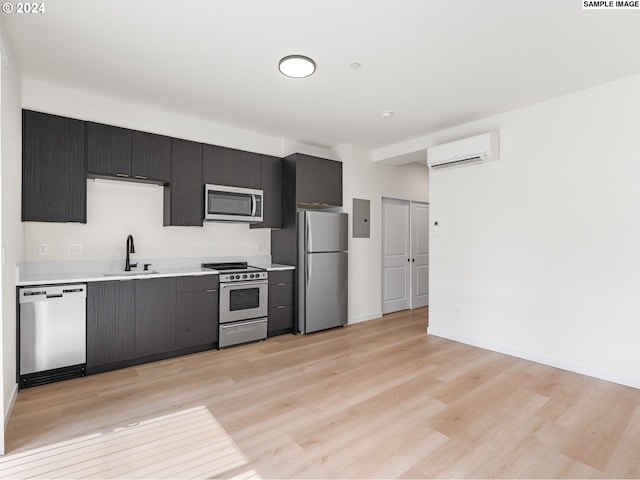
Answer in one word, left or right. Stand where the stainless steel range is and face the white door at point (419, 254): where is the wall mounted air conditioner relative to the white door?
right

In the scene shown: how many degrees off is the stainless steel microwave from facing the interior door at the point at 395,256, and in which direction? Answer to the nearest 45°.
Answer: approximately 45° to its left

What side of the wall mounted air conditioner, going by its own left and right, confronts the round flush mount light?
front

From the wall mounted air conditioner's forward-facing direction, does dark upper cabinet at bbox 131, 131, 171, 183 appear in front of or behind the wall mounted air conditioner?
in front

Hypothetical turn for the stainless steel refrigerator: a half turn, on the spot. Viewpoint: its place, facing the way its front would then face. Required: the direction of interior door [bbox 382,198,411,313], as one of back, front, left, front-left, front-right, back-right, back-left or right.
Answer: right

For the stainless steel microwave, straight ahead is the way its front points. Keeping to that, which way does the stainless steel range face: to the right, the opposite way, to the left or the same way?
the same way

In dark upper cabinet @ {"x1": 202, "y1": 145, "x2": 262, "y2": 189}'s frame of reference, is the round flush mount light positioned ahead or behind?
ahead

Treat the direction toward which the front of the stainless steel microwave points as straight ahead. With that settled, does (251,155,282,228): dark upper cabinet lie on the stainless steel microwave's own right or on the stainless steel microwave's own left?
on the stainless steel microwave's own left

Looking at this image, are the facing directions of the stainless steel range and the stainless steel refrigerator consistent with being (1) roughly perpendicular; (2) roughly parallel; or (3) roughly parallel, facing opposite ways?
roughly parallel

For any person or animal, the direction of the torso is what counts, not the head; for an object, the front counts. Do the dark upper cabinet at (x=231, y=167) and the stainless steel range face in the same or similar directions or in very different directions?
same or similar directions

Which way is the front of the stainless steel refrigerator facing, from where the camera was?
facing the viewer and to the right of the viewer

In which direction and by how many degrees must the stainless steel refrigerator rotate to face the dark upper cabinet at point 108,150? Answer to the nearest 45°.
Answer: approximately 90° to its right

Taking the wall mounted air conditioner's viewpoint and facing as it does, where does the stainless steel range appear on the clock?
The stainless steel range is roughly at 1 o'clock from the wall mounted air conditioner.

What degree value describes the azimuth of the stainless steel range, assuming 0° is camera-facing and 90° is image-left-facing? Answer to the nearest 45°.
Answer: approximately 315°

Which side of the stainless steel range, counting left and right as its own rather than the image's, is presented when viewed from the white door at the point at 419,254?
left

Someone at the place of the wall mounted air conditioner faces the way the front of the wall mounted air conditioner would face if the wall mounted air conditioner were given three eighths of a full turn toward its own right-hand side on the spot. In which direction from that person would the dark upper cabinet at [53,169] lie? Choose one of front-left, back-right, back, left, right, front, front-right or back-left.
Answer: back-left

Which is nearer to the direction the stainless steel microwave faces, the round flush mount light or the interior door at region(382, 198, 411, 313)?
the round flush mount light
